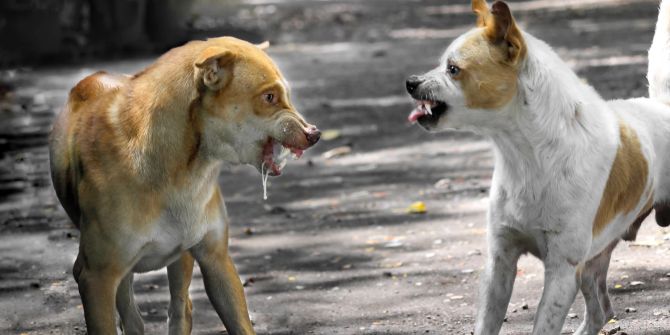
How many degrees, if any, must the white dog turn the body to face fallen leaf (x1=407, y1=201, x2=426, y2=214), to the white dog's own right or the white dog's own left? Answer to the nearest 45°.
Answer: approximately 135° to the white dog's own right

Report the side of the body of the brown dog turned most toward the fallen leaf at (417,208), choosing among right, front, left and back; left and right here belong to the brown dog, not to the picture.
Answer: left

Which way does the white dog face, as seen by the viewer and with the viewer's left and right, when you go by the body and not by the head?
facing the viewer and to the left of the viewer

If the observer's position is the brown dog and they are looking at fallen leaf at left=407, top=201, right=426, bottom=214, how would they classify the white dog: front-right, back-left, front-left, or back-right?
front-right

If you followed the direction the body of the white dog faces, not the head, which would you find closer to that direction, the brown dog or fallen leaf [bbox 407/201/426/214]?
the brown dog

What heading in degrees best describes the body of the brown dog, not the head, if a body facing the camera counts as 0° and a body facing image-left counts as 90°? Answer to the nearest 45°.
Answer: approximately 315°

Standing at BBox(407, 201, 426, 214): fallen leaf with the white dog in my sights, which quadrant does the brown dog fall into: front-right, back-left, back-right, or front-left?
front-right

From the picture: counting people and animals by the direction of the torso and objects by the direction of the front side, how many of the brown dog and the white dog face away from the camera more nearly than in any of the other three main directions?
0

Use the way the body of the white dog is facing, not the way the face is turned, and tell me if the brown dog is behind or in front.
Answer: in front
